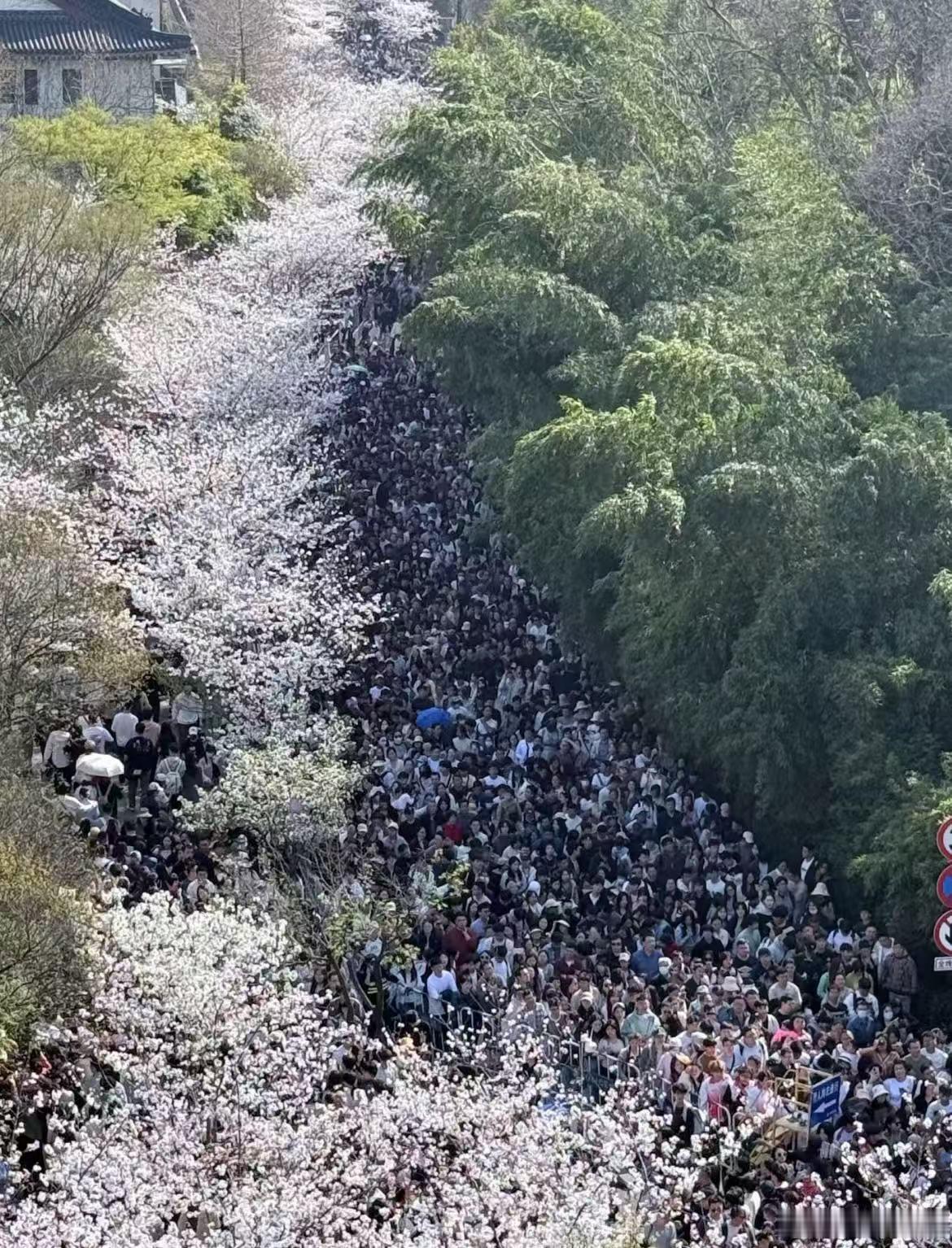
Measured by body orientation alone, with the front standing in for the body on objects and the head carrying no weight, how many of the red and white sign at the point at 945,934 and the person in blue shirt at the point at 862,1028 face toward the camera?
2

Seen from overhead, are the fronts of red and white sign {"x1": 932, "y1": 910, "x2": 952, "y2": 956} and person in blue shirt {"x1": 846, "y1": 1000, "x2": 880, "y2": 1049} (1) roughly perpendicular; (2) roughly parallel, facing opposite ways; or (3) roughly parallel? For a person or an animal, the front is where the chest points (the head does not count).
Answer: roughly parallel

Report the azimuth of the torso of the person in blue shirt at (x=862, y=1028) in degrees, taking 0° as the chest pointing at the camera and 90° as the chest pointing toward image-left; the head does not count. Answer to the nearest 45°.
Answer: approximately 0°

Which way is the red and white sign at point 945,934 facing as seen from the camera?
toward the camera

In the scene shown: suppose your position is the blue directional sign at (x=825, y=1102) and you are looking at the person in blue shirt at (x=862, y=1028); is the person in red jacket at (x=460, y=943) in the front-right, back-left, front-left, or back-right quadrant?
front-left

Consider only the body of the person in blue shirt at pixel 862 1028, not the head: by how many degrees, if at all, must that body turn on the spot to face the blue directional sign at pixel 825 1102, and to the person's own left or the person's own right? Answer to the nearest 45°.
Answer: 0° — they already face it

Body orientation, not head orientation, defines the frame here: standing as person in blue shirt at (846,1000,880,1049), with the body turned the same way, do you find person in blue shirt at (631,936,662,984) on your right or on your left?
on your right
